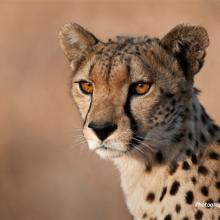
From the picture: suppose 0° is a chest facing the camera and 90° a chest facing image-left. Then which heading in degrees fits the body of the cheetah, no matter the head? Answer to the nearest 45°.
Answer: approximately 45°
